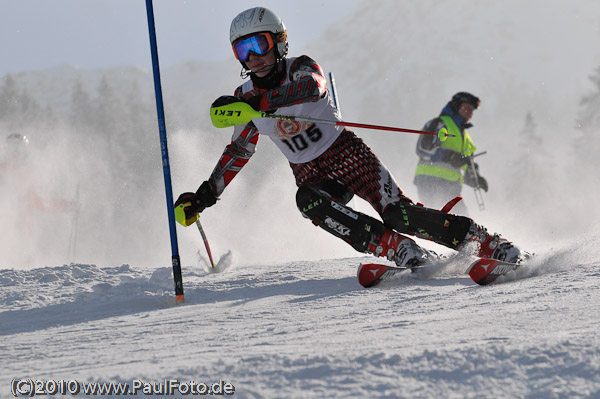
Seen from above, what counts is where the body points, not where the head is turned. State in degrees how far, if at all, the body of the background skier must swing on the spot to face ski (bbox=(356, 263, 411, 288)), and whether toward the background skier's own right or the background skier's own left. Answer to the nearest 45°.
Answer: approximately 45° to the background skier's own right

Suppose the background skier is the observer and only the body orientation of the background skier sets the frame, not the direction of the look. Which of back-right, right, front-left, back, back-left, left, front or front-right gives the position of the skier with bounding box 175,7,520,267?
front-right

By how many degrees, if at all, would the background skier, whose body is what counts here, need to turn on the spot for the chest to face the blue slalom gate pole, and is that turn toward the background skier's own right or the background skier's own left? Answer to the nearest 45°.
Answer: approximately 45° to the background skier's own right
